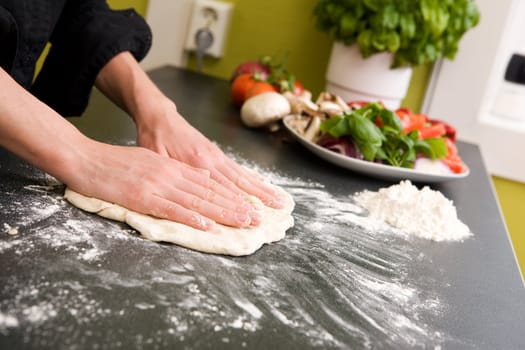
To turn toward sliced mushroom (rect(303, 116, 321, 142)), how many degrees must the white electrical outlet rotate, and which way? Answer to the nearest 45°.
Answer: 0° — it already faces it

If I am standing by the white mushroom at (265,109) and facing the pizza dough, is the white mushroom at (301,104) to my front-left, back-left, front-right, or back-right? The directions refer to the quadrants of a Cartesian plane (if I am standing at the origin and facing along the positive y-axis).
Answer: back-left

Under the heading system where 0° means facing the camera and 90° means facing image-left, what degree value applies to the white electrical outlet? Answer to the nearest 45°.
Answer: approximately 0°

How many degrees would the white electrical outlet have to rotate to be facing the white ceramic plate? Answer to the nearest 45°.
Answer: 0° — it already faces it

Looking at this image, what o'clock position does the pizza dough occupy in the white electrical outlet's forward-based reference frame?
The pizza dough is roughly at 12 o'clock from the white electrical outlet.

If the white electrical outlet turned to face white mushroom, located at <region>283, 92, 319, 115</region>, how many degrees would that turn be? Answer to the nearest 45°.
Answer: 0° — it already faces it
